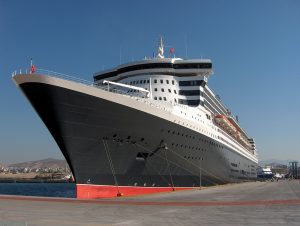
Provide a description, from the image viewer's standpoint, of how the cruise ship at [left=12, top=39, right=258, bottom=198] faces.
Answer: facing the viewer and to the left of the viewer
